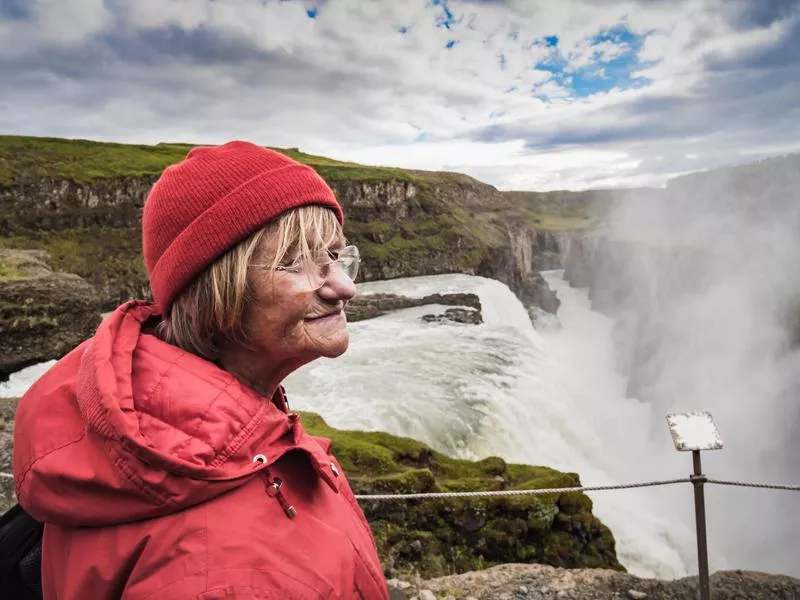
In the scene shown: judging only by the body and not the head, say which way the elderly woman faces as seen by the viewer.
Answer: to the viewer's right

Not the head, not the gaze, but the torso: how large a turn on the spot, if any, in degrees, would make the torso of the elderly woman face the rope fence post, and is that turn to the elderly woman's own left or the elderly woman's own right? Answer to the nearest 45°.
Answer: approximately 45° to the elderly woman's own left

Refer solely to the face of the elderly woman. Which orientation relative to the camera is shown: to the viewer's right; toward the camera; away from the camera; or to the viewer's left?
to the viewer's right
